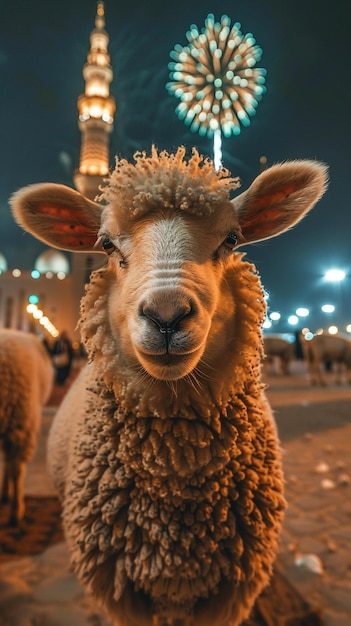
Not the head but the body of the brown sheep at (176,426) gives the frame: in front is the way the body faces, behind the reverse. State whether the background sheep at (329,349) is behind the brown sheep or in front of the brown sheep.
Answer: behind

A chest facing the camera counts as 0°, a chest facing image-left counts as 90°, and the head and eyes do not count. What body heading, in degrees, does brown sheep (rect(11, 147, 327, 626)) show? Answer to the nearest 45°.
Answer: approximately 0°

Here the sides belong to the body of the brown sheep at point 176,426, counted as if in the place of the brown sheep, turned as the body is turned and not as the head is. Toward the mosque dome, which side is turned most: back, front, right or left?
back
